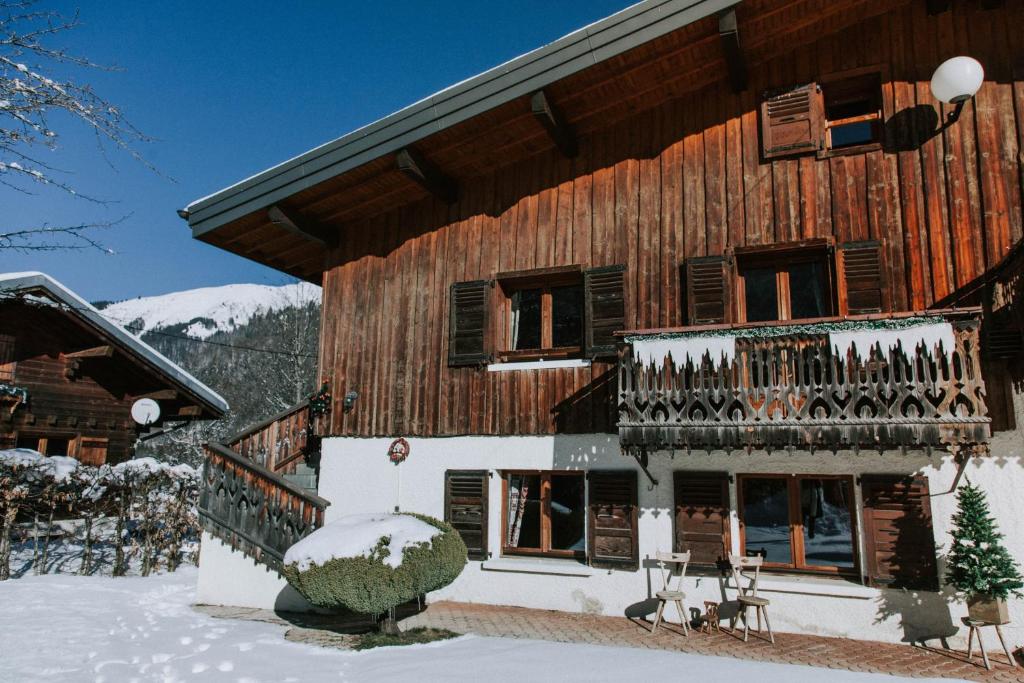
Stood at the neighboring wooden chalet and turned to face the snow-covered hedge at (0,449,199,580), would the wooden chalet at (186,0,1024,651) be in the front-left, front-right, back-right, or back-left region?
front-left

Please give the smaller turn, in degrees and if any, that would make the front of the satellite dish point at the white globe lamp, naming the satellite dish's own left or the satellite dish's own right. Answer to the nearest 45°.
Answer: approximately 45° to the satellite dish's own left

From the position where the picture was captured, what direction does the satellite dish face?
facing the viewer

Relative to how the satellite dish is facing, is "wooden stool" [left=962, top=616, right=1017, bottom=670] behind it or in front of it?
in front

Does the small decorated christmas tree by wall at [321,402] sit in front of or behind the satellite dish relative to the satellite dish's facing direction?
in front

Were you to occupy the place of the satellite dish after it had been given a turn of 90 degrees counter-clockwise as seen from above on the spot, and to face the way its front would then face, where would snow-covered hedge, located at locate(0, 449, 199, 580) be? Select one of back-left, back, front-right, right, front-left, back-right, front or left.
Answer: right

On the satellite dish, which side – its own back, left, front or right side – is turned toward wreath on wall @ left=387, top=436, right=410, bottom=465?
front
